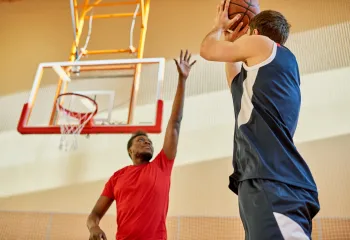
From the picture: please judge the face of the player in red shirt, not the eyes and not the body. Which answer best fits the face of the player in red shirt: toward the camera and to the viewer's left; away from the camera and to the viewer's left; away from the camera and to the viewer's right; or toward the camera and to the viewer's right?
toward the camera and to the viewer's right
